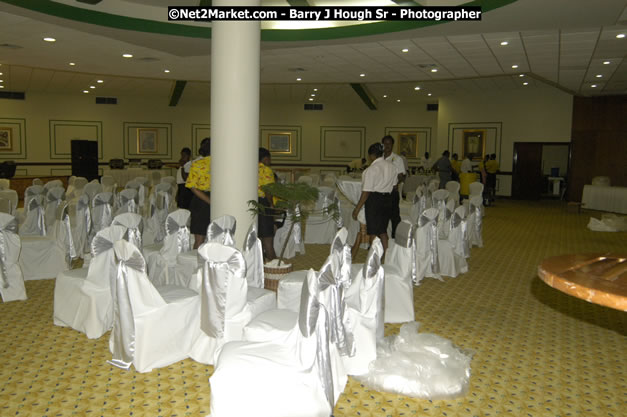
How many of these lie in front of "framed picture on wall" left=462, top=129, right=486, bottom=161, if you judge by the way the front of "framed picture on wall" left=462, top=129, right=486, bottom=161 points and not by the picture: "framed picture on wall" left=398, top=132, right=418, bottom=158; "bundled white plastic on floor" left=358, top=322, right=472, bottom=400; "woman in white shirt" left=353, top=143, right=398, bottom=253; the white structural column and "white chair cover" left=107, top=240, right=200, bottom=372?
4

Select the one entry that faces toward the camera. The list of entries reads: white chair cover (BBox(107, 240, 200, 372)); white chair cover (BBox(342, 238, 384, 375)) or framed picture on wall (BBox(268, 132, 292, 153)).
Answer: the framed picture on wall

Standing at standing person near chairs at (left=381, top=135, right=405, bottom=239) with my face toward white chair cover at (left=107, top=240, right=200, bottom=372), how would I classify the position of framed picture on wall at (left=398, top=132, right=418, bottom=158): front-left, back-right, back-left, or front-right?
back-right

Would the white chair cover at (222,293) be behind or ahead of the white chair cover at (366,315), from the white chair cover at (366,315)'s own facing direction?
ahead

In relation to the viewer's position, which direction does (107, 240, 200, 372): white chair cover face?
facing away from the viewer and to the right of the viewer

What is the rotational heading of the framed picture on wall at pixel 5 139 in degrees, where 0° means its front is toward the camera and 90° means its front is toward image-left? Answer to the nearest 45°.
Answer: approximately 0°

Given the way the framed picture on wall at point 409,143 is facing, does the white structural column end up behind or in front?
in front

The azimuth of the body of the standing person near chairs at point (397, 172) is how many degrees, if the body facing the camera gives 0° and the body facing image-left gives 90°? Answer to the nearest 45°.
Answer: approximately 45°

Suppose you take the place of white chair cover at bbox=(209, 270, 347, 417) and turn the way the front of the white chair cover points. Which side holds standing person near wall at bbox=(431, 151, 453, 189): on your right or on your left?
on your right

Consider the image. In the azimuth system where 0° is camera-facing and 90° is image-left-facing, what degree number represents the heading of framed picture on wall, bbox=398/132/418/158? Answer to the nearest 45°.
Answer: approximately 0°
